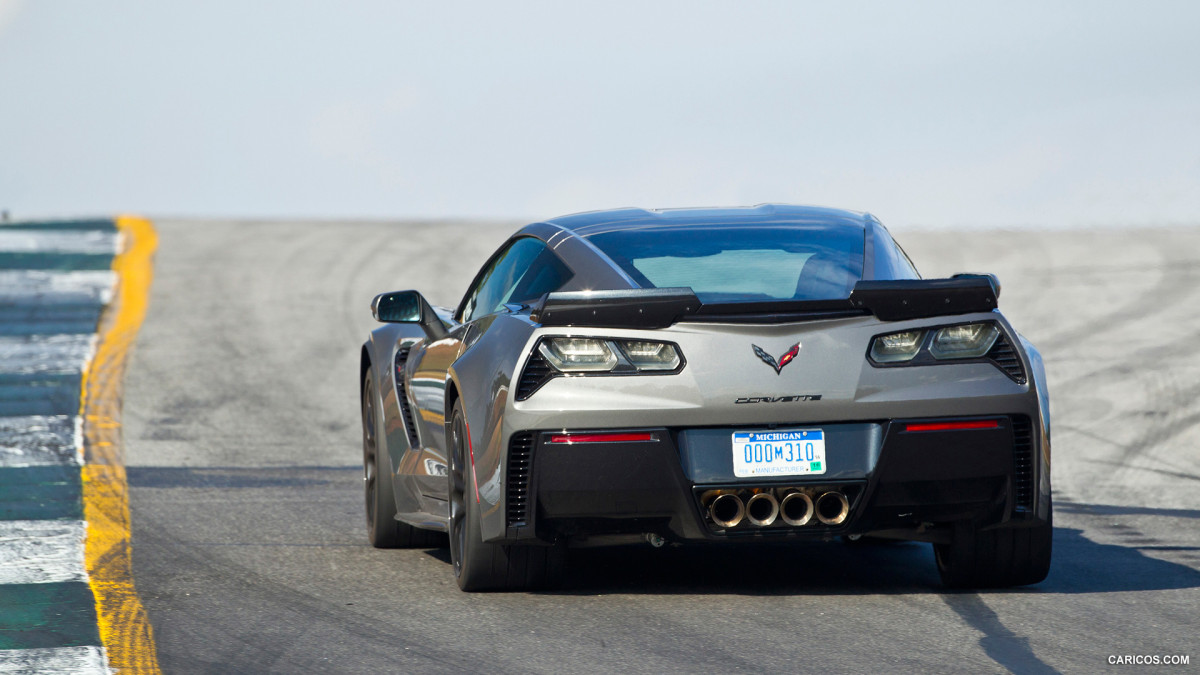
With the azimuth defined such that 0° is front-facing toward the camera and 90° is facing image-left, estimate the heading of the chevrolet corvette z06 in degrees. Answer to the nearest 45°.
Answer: approximately 180°
